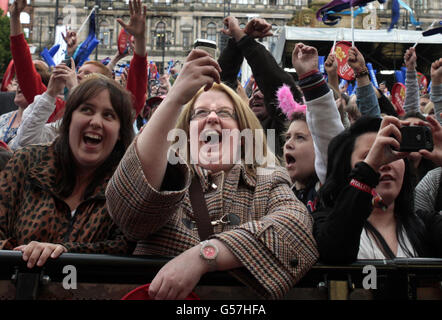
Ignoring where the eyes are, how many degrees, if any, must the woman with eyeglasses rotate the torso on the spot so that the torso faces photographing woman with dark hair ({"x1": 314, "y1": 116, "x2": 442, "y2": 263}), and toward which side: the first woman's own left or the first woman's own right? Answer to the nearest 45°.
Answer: approximately 135° to the first woman's own left

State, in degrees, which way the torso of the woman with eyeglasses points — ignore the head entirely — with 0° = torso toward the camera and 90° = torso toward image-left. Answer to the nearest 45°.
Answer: approximately 0°

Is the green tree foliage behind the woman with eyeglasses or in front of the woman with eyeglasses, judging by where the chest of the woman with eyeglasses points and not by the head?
behind

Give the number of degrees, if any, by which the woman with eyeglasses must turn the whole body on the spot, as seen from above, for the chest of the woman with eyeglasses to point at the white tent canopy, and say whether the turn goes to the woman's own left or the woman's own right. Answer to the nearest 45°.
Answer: approximately 180°
